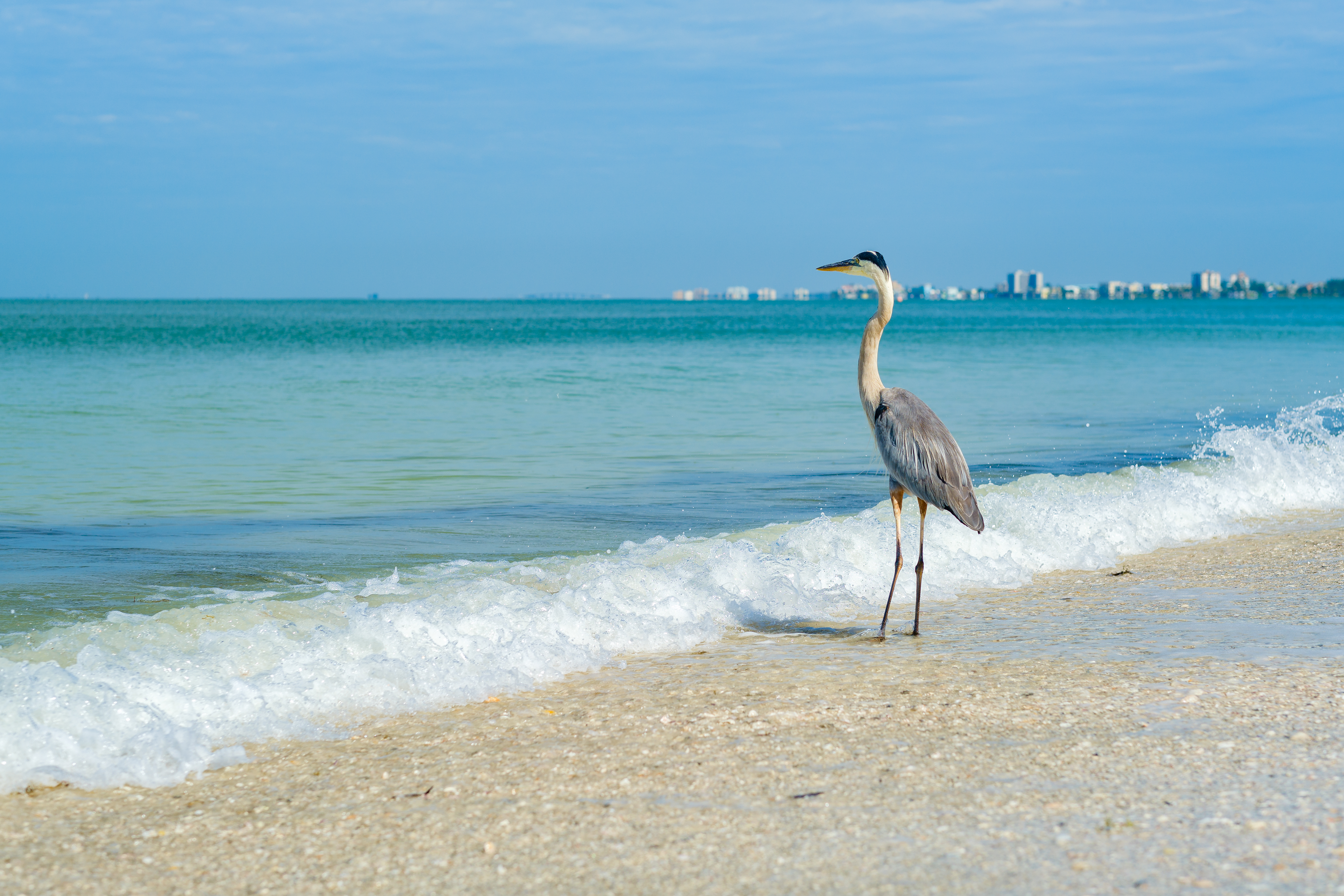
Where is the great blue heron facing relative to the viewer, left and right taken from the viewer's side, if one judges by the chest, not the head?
facing to the left of the viewer
